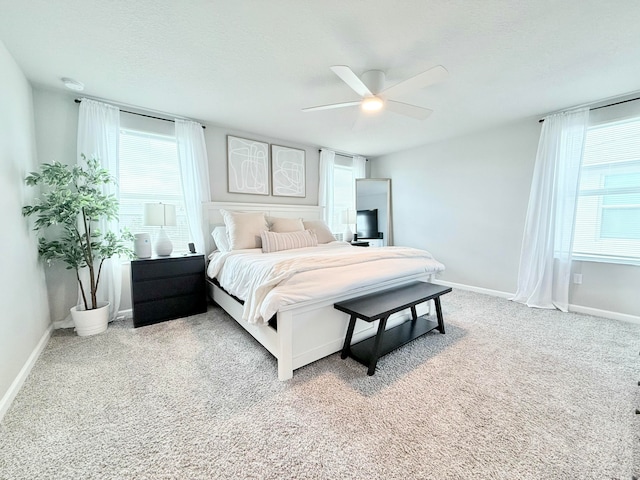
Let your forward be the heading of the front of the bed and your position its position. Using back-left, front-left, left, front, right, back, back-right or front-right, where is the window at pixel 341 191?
back-left

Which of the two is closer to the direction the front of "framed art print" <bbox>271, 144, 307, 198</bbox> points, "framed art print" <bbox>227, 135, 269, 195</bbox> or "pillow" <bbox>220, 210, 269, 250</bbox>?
the pillow

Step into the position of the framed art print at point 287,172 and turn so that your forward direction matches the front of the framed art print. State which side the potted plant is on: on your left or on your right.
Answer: on your right

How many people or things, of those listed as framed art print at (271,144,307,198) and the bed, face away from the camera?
0

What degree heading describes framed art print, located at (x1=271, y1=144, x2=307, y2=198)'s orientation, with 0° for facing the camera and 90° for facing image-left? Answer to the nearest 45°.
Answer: approximately 315°

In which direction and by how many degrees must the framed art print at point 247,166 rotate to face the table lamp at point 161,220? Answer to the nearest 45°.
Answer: approximately 90° to its right

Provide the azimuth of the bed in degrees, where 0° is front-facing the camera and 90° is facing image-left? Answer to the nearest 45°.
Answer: approximately 315°

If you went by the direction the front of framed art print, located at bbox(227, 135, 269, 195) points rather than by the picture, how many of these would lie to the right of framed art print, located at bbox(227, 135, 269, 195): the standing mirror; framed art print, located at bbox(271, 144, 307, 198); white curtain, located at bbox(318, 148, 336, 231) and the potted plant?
1

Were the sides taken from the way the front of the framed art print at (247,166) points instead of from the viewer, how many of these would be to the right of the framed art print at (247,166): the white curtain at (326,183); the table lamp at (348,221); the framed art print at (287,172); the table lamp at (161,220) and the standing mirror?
1

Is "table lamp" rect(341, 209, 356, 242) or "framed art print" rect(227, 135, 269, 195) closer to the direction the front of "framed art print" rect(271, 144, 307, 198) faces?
the table lamp

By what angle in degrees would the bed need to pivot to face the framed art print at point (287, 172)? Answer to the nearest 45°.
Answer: approximately 135° to its left

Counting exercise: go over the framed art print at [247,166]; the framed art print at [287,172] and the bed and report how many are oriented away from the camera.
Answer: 0
